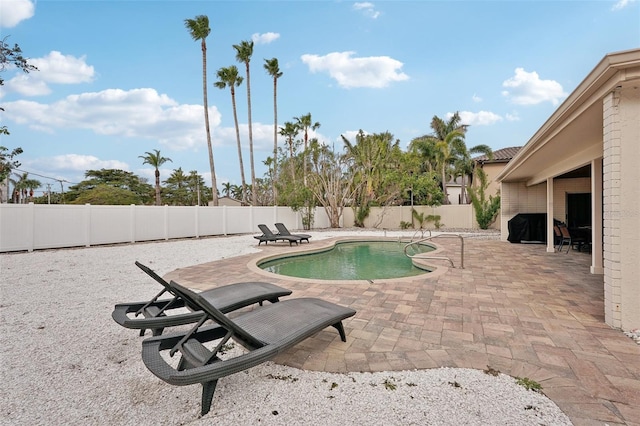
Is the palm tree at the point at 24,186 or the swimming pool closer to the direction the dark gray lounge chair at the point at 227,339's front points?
the swimming pool

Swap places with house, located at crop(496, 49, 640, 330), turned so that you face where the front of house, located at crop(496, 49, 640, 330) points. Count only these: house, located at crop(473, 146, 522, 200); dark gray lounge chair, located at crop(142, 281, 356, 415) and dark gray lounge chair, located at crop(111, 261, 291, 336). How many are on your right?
1

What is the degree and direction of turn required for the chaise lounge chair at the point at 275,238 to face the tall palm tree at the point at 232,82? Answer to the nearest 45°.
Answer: approximately 90° to its left

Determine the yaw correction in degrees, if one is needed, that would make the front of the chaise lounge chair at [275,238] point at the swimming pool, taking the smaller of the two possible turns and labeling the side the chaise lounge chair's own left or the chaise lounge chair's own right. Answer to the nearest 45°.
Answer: approximately 45° to the chaise lounge chair's own right

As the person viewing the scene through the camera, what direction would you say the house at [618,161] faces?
facing to the left of the viewer

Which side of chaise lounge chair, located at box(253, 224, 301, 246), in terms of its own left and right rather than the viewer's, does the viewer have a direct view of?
right

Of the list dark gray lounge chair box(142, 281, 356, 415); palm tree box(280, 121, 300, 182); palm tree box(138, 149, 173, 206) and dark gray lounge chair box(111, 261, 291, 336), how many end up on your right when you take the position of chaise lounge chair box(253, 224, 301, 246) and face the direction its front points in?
2

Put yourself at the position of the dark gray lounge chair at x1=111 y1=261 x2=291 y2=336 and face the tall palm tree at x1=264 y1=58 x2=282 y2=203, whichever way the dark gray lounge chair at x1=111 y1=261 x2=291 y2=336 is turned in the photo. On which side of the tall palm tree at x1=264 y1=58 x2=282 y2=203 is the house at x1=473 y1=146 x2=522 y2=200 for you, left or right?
right

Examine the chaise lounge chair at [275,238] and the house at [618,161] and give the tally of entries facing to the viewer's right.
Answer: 1

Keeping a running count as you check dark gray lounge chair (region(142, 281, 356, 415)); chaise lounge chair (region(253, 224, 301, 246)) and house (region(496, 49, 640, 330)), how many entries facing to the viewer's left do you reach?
1

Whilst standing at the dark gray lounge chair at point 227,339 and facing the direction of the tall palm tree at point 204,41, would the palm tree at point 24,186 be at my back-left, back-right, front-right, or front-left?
front-left

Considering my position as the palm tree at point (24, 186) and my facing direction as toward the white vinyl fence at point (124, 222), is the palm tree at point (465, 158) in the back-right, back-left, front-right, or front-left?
front-left

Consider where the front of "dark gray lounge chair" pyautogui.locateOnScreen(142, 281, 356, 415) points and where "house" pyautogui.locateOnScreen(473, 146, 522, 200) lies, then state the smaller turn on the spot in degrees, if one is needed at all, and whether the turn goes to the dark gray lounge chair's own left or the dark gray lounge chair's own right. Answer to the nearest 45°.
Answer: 0° — it already faces it
